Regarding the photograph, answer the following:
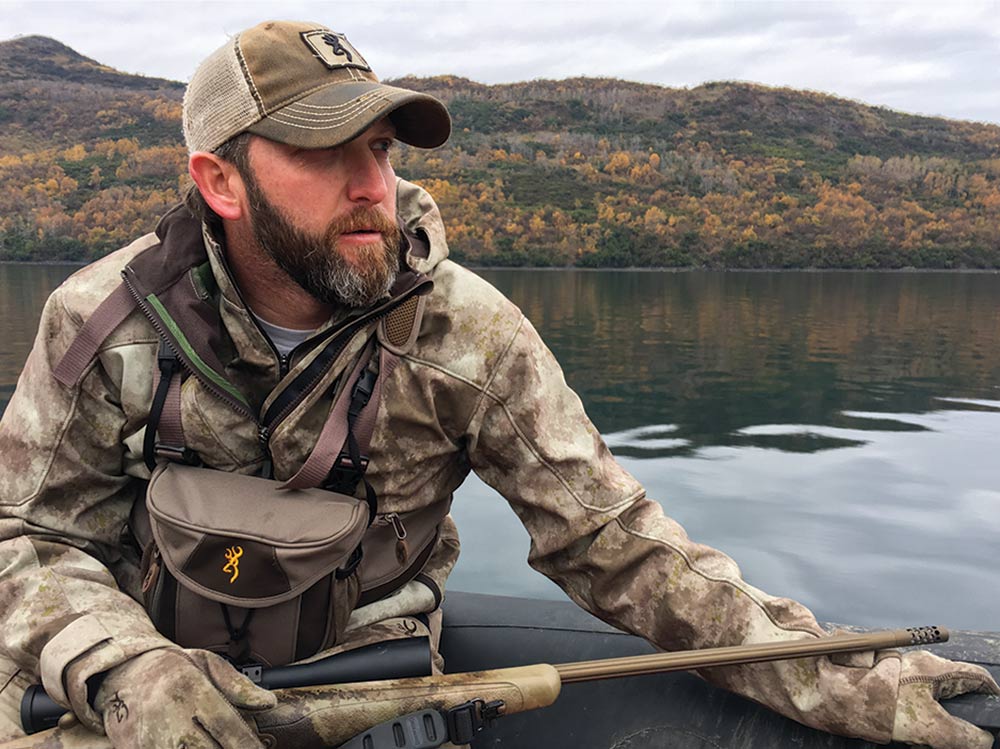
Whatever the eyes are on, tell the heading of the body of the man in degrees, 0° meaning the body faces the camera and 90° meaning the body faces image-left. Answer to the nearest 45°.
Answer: approximately 0°

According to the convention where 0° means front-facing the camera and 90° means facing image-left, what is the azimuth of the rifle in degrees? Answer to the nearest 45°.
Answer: approximately 270°
